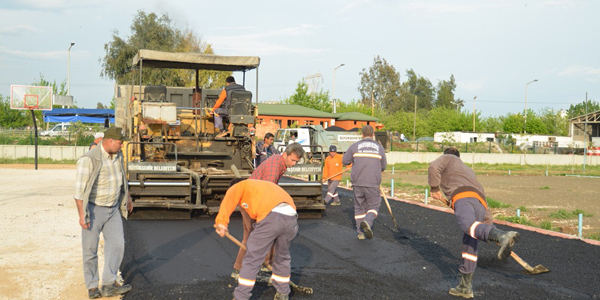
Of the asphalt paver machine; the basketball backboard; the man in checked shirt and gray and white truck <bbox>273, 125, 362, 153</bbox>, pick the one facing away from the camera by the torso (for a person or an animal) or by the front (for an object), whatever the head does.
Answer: the asphalt paver machine

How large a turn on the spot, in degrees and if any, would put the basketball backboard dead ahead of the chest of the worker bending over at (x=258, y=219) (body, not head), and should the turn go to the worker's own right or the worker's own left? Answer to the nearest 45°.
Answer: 0° — they already face it

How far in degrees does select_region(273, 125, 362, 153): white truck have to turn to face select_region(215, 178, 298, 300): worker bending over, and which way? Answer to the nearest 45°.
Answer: approximately 90° to its left

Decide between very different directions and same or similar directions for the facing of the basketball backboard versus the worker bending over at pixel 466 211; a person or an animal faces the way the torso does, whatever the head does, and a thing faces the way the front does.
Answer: very different directions

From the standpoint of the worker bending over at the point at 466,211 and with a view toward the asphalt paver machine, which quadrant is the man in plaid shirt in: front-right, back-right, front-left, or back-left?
front-left

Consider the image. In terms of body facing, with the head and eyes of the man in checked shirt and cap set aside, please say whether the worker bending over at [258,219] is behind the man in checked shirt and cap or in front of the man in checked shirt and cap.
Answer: in front

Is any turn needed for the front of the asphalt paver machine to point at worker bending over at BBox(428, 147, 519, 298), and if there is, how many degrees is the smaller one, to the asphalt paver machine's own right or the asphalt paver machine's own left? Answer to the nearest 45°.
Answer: approximately 135° to the asphalt paver machine's own right

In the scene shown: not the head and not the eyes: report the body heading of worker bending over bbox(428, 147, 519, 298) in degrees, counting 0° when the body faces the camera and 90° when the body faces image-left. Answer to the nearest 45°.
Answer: approximately 135°

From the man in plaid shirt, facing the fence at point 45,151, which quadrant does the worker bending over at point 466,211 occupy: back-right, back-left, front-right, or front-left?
back-right

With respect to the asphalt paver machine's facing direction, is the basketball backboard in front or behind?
in front

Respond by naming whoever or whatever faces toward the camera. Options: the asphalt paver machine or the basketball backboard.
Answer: the basketball backboard

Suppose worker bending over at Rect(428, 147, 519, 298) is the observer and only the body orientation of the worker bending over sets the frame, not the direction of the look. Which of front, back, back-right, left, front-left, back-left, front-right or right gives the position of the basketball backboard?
front

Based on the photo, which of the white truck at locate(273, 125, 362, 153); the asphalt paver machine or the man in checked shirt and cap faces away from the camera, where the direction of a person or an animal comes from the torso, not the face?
the asphalt paver machine

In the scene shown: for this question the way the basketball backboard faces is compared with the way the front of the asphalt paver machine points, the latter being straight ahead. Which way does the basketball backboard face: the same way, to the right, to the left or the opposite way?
the opposite way

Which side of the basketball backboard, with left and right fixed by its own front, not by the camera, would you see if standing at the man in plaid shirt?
front

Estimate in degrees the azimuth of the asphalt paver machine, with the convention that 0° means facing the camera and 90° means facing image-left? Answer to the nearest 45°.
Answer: approximately 180°

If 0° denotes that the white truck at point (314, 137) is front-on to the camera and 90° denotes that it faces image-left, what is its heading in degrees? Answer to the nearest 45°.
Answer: approximately 90°

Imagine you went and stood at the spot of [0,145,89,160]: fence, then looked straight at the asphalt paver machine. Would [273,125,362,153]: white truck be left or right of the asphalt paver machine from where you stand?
left
